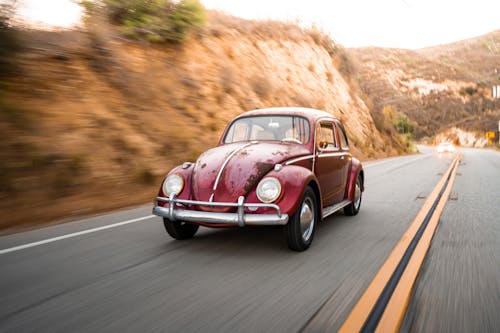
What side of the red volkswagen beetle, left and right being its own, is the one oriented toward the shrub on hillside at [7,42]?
right

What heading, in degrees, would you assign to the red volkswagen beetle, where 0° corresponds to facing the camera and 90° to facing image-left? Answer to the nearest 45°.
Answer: approximately 45°

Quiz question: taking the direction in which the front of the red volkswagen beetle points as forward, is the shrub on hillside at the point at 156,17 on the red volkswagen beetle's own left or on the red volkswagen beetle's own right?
on the red volkswagen beetle's own right
